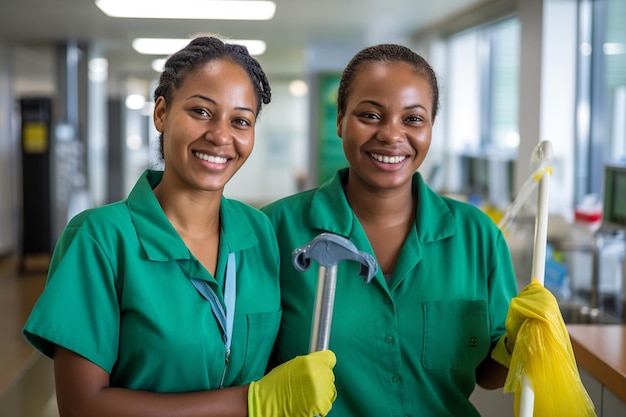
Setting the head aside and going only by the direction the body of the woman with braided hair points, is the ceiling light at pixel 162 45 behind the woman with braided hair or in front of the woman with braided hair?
behind

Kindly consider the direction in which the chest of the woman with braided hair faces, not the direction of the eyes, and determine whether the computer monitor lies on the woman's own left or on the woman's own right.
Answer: on the woman's own left

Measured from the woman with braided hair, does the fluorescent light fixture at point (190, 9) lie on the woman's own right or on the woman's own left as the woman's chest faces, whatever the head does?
on the woman's own left

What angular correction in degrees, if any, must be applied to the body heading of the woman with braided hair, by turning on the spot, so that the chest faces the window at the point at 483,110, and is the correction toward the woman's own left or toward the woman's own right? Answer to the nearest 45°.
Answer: approximately 90° to the woman's own left

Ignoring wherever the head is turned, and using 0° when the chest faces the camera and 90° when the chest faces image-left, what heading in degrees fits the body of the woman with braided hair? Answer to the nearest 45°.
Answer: approximately 315°
